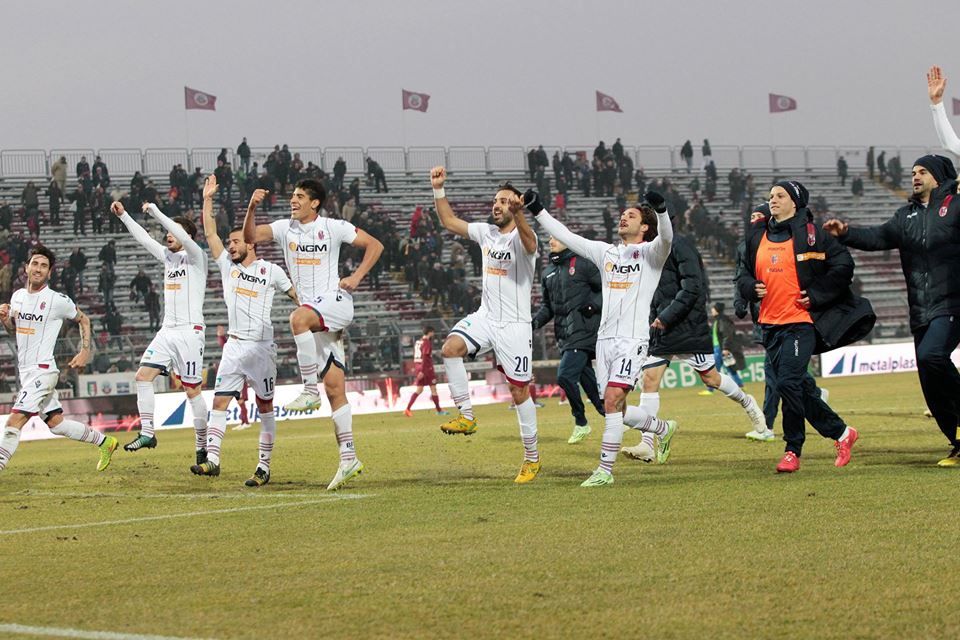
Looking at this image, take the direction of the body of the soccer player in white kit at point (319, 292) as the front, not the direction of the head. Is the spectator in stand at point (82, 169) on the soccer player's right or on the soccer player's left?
on the soccer player's right

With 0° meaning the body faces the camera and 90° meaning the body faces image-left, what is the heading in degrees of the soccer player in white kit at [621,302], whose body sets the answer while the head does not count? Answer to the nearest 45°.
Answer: approximately 45°

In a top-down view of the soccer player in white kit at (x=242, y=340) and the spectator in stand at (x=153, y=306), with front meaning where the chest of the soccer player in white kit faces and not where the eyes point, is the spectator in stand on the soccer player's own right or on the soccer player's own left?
on the soccer player's own right

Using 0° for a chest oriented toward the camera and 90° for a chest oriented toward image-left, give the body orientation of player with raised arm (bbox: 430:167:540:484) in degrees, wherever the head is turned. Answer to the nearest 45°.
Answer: approximately 45°
